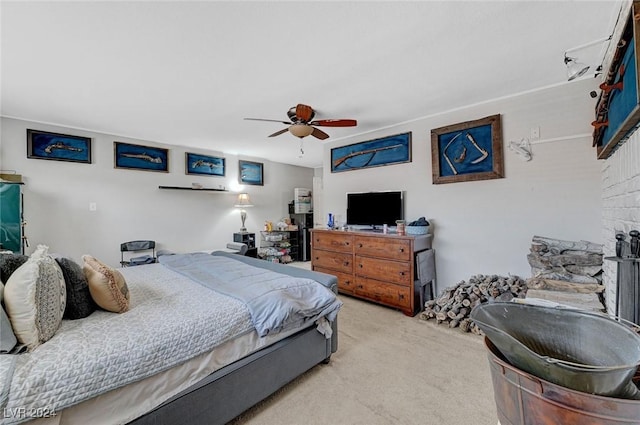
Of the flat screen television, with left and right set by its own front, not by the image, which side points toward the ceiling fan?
front

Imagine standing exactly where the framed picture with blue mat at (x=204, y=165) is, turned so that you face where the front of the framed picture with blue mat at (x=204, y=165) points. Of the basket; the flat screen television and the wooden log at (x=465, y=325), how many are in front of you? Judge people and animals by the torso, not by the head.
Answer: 3

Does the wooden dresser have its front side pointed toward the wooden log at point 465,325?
no

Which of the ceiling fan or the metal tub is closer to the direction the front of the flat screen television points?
the ceiling fan

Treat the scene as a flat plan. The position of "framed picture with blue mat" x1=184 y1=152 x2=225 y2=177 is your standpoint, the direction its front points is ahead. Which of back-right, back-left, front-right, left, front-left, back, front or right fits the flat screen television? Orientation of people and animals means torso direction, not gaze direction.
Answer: front

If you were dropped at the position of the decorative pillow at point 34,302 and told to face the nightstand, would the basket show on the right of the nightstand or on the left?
right

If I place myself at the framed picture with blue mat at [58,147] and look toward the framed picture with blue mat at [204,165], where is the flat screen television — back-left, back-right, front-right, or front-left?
front-right

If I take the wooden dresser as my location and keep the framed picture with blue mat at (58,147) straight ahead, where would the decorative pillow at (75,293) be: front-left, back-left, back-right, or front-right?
front-left

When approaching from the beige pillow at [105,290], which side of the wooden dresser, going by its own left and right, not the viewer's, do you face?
front

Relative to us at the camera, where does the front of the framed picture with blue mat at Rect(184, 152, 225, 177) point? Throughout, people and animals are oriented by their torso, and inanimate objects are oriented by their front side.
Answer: facing the viewer and to the right of the viewer

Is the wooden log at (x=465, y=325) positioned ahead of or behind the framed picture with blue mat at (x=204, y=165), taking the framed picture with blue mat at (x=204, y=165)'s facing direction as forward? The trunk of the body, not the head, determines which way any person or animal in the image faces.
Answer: ahead

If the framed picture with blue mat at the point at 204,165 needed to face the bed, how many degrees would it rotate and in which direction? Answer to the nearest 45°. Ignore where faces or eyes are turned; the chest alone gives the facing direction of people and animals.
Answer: approximately 45° to its right

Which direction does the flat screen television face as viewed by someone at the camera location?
facing the viewer and to the left of the viewer
